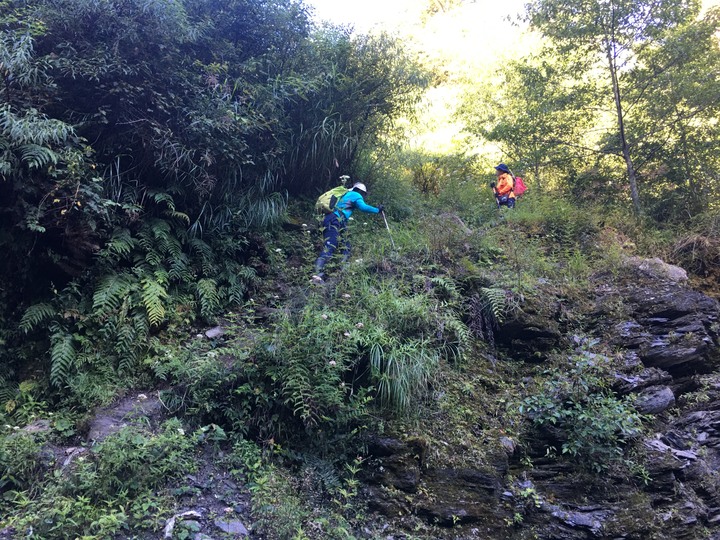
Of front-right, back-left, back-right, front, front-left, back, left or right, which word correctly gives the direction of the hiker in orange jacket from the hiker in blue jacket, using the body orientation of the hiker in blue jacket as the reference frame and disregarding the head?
front-left

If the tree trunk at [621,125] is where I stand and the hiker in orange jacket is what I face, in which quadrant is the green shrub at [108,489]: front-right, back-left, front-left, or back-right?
front-left

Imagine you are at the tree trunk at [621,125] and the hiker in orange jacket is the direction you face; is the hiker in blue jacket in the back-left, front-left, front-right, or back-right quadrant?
front-left

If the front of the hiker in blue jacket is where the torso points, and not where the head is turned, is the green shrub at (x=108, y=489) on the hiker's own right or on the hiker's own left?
on the hiker's own right

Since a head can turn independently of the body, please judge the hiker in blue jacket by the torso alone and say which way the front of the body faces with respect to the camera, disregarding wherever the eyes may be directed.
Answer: to the viewer's right

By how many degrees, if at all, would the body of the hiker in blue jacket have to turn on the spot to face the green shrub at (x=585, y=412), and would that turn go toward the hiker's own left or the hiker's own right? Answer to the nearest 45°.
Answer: approximately 45° to the hiker's own right

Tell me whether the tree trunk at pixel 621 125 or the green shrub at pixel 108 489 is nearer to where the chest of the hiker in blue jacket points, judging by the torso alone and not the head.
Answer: the tree trunk

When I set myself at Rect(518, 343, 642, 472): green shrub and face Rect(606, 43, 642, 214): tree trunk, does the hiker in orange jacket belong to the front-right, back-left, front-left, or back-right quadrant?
front-left

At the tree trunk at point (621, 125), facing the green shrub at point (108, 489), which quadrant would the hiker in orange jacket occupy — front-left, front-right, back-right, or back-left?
front-right

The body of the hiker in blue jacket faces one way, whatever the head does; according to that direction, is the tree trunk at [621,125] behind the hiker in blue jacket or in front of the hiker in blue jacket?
in front

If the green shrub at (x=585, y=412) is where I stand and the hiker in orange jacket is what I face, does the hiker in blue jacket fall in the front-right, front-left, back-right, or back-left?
front-left
